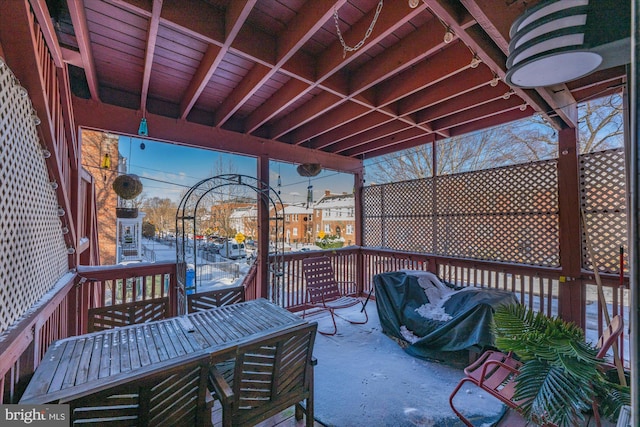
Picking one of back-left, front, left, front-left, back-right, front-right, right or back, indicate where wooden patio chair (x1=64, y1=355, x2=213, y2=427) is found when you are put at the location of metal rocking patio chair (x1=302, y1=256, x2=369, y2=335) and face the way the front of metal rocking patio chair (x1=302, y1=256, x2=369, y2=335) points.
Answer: front-right

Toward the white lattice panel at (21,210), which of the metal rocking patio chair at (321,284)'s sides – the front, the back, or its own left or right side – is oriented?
right

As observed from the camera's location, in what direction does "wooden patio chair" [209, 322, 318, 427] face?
facing away from the viewer and to the left of the viewer

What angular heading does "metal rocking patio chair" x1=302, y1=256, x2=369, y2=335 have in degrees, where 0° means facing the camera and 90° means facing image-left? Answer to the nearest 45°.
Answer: approximately 315°

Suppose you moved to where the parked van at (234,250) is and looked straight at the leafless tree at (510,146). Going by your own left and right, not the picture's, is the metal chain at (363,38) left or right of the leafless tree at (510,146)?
right

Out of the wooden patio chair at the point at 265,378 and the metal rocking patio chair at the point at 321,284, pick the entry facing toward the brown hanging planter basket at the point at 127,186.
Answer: the wooden patio chair at the point at 265,378

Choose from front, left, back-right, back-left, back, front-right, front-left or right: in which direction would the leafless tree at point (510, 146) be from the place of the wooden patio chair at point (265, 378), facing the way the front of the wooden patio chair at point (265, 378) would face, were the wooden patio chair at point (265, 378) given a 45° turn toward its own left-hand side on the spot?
back-right

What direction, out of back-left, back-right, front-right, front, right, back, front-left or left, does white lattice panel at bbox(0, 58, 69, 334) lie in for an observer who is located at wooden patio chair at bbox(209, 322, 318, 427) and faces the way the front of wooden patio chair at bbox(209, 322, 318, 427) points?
front-left

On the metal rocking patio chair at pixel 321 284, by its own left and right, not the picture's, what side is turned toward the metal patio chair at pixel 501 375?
front

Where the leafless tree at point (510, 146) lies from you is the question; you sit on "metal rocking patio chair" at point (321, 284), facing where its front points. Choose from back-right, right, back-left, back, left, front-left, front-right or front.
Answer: left

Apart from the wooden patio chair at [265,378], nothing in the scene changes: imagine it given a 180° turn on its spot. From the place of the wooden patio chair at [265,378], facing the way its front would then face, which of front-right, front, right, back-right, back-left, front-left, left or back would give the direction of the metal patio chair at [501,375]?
front-left

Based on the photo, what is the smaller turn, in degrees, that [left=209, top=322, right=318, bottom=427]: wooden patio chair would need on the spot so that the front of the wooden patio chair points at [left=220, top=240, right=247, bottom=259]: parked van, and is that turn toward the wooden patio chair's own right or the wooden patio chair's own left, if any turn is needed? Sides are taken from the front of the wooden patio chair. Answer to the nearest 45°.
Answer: approximately 45° to the wooden patio chair's own right

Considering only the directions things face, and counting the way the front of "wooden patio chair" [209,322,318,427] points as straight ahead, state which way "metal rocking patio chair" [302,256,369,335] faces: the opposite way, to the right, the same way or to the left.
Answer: the opposite way
